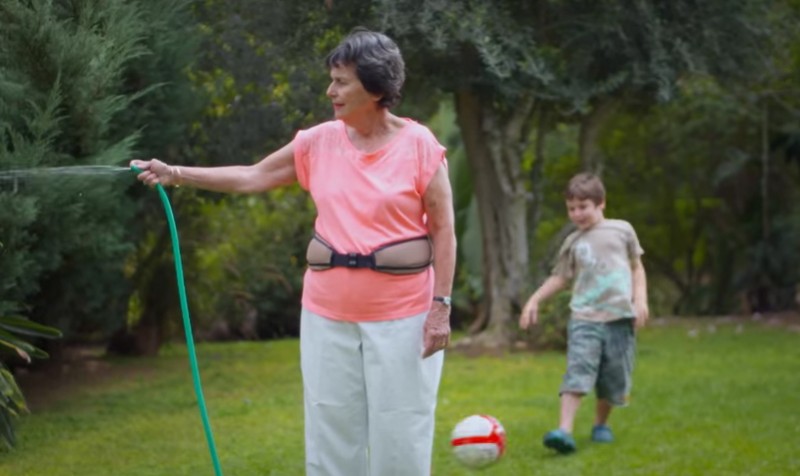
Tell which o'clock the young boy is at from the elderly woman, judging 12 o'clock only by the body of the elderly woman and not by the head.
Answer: The young boy is roughly at 7 o'clock from the elderly woman.

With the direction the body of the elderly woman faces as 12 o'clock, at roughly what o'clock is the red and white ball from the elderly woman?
The red and white ball is roughly at 7 o'clock from the elderly woman.

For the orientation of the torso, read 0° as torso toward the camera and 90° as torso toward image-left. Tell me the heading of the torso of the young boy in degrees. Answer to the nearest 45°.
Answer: approximately 45°
